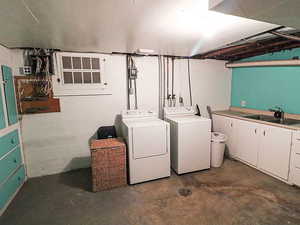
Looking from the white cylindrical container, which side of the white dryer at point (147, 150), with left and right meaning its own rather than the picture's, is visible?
left

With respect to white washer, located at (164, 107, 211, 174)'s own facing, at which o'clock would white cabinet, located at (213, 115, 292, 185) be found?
The white cabinet is roughly at 10 o'clock from the white washer.

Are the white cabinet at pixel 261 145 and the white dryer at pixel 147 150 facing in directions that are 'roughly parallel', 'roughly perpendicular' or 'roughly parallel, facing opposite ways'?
roughly perpendicular

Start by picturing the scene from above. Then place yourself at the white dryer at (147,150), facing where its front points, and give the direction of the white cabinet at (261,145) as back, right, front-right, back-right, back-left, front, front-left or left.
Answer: left

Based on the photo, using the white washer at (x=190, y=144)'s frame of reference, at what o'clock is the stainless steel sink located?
The stainless steel sink is roughly at 10 o'clock from the white washer.

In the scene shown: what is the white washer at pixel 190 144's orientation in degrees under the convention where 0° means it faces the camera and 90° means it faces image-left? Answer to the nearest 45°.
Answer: approximately 315°

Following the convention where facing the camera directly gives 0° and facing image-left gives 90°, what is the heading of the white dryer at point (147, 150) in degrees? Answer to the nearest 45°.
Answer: approximately 0°

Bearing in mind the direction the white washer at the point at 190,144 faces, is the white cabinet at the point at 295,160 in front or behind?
in front

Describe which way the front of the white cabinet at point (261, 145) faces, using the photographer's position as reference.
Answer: facing the viewer and to the left of the viewer

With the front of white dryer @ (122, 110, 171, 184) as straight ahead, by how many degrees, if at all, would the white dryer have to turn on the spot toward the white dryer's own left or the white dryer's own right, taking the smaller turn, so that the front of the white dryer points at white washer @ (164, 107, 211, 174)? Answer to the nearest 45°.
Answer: approximately 90° to the white dryer's own left

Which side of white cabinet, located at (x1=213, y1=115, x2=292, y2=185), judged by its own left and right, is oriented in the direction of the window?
front
